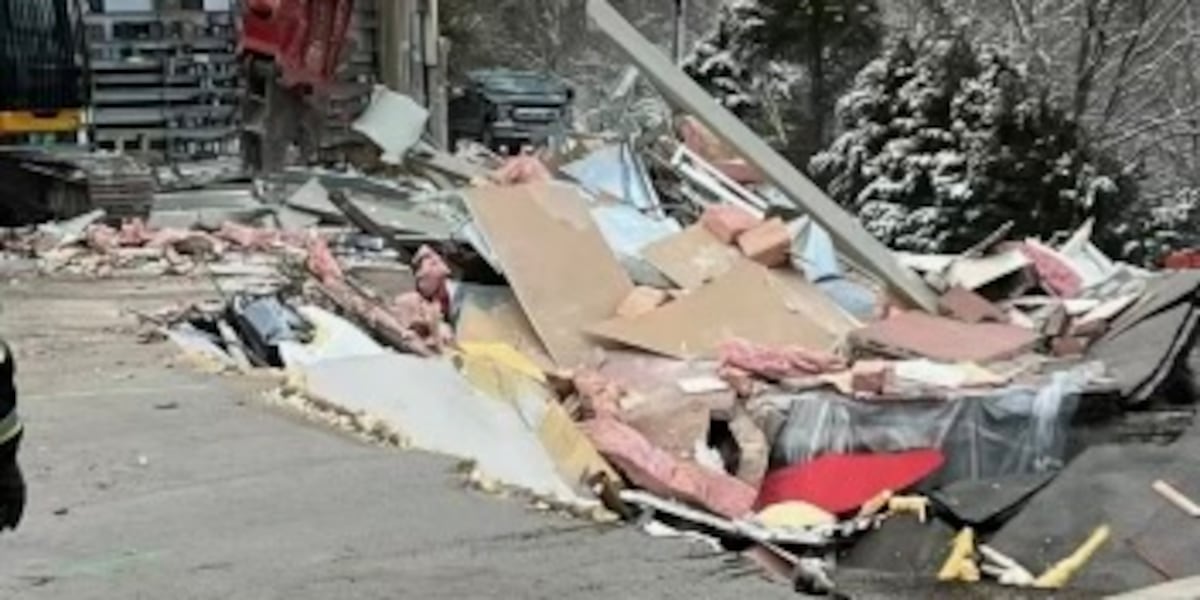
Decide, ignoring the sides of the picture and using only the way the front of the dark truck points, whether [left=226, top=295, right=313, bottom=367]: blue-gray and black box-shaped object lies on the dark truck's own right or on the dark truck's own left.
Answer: on the dark truck's own right

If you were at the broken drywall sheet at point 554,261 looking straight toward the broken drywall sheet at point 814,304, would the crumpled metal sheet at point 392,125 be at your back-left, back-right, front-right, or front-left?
back-left

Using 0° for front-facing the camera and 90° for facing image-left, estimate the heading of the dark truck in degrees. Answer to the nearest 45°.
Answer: approximately 315°

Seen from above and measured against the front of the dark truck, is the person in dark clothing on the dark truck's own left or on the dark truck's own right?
on the dark truck's own right

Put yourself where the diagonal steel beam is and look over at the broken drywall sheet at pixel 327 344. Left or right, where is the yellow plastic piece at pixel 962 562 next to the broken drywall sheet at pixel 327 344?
left

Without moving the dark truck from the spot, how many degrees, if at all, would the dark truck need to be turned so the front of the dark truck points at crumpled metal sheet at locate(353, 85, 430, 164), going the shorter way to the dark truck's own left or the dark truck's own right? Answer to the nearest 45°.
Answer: approximately 45° to the dark truck's own right

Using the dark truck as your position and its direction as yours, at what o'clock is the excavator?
The excavator is roughly at 2 o'clock from the dark truck.
